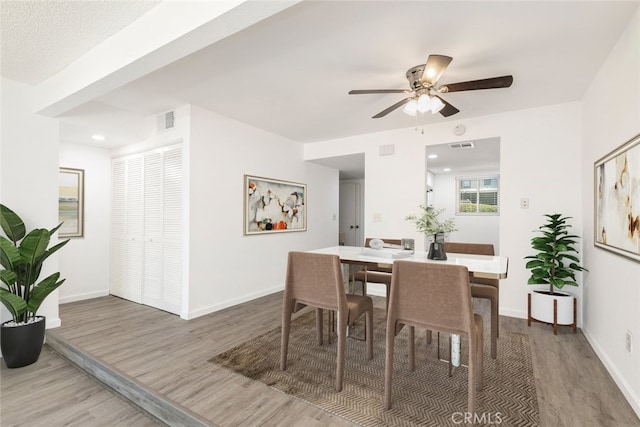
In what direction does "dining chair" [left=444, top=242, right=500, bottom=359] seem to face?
toward the camera

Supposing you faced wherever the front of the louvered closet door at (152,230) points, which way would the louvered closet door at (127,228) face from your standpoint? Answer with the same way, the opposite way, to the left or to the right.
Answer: the same way

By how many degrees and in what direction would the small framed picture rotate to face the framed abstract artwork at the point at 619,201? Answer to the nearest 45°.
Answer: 0° — it already faces it

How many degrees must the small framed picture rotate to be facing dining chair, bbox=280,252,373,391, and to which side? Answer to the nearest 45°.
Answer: approximately 45° to its right

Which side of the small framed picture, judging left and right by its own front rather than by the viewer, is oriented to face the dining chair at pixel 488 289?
front

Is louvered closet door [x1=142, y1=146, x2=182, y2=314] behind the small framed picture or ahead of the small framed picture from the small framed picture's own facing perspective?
ahead

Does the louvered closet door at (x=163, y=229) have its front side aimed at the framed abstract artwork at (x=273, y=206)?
no

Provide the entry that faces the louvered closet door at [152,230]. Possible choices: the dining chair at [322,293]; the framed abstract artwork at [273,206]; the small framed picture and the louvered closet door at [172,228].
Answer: the small framed picture

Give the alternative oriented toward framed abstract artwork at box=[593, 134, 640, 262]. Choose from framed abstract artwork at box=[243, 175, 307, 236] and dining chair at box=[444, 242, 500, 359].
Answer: framed abstract artwork at box=[243, 175, 307, 236]

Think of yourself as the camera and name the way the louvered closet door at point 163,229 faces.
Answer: facing the viewer and to the left of the viewer

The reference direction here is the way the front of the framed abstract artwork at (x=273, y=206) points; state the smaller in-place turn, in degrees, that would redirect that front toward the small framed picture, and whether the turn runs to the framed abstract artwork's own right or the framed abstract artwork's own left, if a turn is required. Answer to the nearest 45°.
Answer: approximately 135° to the framed abstract artwork's own right

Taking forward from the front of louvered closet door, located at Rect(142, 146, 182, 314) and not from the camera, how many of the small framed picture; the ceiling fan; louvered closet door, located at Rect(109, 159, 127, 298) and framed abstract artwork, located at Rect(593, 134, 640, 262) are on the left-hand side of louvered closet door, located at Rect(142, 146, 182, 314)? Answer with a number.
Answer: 2

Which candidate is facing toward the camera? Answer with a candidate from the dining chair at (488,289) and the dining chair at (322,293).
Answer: the dining chair at (488,289)

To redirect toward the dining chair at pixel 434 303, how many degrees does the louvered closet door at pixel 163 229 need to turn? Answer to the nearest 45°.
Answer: approximately 90° to its left

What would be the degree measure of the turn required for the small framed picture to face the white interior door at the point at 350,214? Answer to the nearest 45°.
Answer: approximately 45° to its left

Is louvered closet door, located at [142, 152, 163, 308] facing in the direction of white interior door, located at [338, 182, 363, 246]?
no

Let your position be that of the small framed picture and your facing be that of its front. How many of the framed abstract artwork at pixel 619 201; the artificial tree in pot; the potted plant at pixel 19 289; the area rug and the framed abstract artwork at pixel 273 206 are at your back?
0

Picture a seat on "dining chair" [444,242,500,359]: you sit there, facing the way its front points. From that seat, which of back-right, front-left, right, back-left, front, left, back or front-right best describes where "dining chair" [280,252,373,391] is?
front-right
